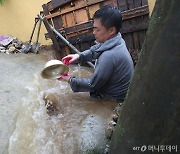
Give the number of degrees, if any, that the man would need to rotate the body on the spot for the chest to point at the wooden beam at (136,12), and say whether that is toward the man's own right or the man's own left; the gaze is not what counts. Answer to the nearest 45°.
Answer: approximately 90° to the man's own right

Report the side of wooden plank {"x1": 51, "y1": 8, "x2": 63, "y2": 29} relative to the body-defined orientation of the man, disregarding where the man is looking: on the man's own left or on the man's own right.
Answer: on the man's own right

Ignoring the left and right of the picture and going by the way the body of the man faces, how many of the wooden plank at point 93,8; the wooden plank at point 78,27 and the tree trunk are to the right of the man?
2

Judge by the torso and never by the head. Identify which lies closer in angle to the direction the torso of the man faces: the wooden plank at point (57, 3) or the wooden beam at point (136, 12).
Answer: the wooden plank

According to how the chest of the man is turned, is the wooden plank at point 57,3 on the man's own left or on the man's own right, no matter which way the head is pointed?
on the man's own right

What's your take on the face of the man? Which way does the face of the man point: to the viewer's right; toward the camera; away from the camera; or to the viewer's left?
to the viewer's left

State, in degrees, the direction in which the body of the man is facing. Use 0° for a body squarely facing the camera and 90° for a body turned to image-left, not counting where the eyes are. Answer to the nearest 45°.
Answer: approximately 90°

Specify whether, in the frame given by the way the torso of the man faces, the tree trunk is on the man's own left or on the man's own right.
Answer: on the man's own left

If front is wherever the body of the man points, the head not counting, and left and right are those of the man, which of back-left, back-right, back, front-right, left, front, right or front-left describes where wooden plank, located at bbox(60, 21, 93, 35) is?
right

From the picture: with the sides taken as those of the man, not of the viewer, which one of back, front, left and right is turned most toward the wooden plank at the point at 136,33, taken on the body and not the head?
right
